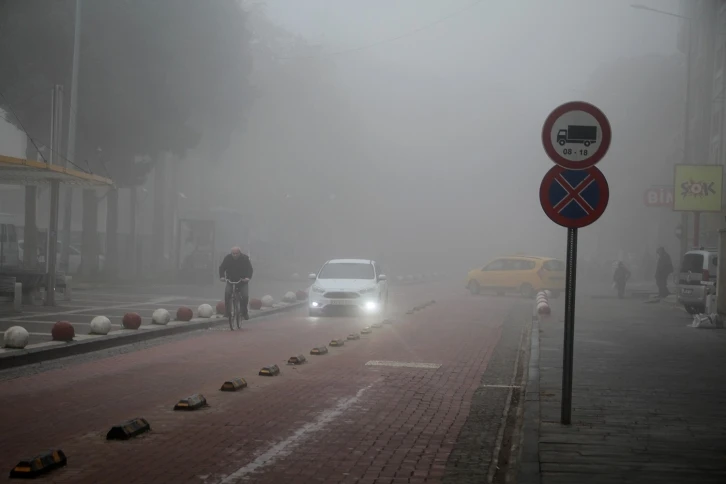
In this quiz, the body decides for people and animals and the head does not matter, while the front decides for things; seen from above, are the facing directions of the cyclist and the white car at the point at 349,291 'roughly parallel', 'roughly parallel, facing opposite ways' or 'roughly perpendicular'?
roughly parallel

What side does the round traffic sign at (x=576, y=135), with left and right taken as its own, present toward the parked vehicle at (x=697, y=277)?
back

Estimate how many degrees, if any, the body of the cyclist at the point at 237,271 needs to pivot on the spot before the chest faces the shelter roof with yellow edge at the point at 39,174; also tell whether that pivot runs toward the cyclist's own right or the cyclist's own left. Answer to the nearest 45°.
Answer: approximately 135° to the cyclist's own right

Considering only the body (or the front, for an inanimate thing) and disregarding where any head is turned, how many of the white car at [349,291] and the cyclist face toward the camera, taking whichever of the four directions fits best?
2

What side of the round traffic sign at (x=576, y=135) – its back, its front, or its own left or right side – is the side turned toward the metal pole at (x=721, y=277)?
back

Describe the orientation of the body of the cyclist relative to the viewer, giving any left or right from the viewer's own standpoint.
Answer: facing the viewer

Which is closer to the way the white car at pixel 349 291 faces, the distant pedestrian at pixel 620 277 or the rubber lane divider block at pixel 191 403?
the rubber lane divider block

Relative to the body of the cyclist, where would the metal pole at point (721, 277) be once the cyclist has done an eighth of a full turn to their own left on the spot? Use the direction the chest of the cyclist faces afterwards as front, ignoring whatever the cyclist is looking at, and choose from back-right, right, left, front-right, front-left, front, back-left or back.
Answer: front-left

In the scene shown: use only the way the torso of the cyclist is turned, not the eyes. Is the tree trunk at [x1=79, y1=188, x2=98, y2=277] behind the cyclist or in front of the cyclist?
behind

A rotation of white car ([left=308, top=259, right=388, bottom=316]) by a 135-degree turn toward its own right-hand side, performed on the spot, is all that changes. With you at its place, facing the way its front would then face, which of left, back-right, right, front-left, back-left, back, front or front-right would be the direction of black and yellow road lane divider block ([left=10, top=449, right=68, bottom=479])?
back-left

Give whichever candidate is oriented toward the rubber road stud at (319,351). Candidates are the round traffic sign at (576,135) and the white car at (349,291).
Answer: the white car

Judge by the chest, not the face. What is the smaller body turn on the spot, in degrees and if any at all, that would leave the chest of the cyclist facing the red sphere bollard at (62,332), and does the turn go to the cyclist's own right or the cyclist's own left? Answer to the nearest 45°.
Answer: approximately 45° to the cyclist's own right

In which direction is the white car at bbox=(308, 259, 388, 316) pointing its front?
toward the camera

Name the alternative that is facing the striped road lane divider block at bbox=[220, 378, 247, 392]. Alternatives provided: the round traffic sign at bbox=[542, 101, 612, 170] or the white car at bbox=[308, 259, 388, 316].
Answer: the white car

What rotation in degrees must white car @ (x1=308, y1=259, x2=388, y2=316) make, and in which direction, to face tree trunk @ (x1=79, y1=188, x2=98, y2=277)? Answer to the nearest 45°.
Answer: approximately 135° to its right
